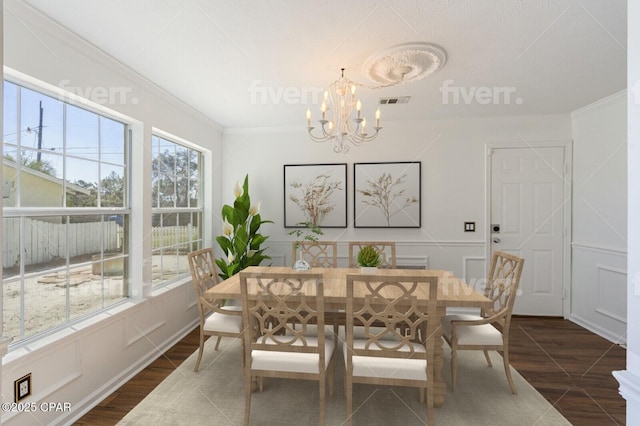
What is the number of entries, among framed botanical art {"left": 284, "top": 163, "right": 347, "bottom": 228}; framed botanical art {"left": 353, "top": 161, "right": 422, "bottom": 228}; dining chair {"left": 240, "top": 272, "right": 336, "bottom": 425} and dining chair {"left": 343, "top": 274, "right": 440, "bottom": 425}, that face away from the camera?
2

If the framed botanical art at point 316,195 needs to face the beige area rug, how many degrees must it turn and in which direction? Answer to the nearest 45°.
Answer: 0° — it already faces it

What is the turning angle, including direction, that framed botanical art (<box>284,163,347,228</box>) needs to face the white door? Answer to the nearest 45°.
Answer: approximately 90° to its left

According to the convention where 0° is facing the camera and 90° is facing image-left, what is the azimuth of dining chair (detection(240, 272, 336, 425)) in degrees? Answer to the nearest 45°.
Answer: approximately 180°

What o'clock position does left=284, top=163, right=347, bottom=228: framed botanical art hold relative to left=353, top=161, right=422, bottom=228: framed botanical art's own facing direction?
left=284, top=163, right=347, bottom=228: framed botanical art is roughly at 3 o'clock from left=353, top=161, right=422, bottom=228: framed botanical art.

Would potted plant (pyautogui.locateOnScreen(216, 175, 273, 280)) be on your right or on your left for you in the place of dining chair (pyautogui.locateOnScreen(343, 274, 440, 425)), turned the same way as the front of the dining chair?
on your left

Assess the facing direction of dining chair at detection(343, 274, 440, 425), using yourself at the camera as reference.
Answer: facing away from the viewer

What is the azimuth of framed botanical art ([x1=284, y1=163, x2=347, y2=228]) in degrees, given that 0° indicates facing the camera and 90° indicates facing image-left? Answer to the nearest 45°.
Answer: approximately 0°

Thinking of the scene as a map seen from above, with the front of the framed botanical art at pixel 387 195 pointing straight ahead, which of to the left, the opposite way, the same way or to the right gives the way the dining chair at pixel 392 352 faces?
the opposite way

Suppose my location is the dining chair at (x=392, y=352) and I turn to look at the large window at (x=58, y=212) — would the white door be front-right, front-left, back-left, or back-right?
back-right

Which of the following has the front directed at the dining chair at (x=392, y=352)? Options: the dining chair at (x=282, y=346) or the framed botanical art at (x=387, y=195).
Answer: the framed botanical art

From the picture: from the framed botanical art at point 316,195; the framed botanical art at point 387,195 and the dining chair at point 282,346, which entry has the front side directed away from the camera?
the dining chair

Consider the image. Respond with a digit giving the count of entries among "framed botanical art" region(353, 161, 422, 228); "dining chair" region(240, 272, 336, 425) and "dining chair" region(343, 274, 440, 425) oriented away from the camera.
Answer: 2

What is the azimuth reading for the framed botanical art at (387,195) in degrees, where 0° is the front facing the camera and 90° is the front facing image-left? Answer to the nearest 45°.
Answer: approximately 0°
